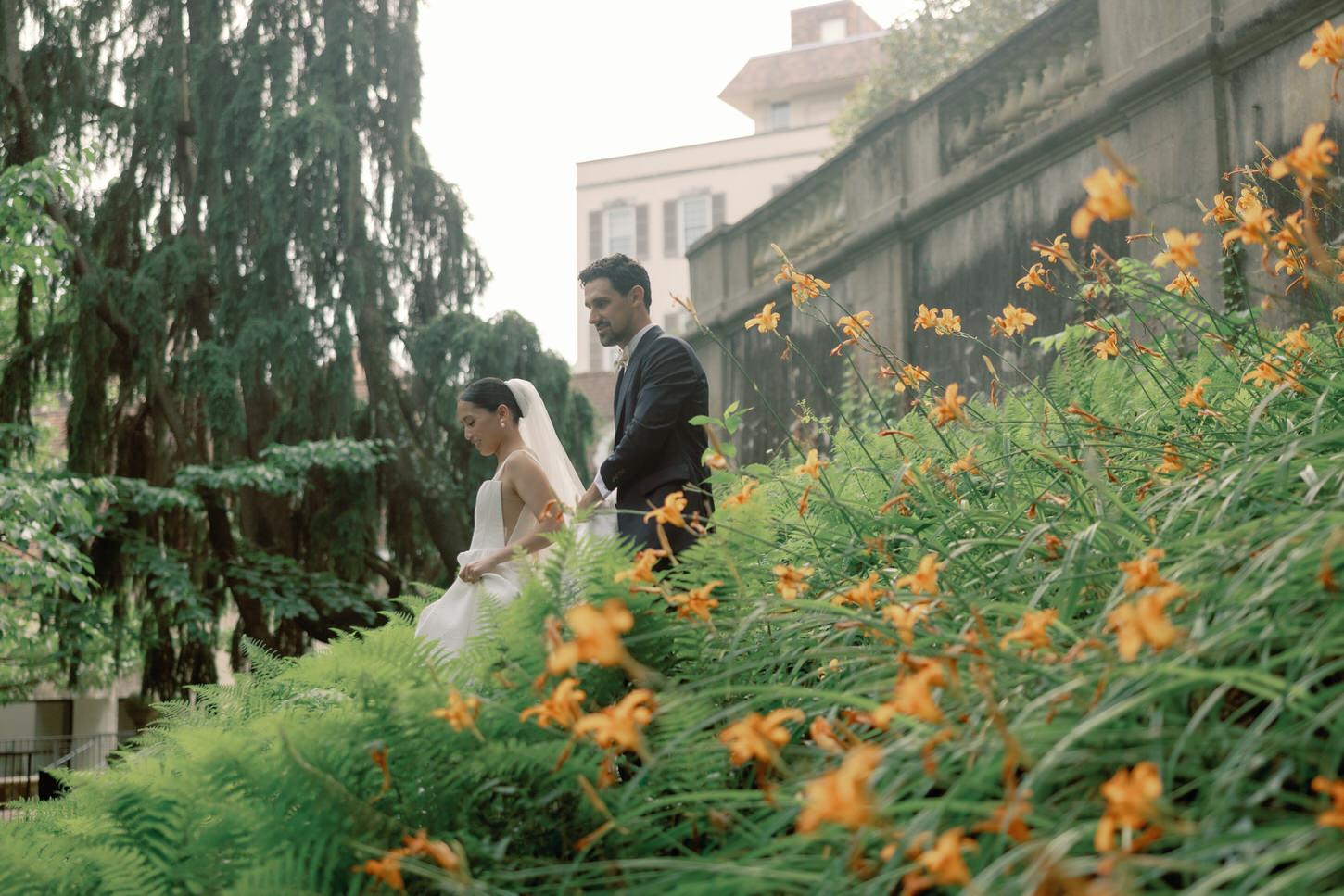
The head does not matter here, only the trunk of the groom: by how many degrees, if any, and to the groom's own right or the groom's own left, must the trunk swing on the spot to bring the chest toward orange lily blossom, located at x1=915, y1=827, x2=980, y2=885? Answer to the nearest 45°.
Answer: approximately 90° to the groom's own left

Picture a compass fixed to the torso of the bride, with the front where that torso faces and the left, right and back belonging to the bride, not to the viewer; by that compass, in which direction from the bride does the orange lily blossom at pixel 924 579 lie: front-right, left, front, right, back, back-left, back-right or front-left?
left

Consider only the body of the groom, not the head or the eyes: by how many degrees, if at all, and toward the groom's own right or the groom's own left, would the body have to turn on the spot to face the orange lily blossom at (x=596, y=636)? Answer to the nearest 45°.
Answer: approximately 90° to the groom's own left

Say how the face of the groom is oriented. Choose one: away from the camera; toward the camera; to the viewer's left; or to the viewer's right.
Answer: to the viewer's left

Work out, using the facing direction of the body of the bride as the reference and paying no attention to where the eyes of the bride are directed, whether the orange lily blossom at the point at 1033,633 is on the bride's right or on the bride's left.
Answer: on the bride's left

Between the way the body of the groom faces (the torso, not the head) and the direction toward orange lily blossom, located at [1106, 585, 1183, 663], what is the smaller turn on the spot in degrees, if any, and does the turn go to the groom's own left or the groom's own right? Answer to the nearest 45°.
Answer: approximately 90° to the groom's own left

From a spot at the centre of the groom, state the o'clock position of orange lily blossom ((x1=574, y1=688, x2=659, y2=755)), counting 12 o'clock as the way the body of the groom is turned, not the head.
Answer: The orange lily blossom is roughly at 9 o'clock from the groom.

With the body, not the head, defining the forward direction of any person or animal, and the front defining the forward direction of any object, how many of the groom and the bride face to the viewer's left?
2

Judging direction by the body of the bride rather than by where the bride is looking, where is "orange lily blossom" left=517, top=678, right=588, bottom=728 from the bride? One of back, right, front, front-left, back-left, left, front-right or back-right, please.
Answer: left

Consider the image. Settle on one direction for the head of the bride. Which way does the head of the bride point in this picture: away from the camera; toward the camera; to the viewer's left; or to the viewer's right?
to the viewer's left

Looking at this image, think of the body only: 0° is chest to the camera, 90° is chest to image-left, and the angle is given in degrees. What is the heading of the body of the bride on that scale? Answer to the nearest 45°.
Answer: approximately 90°

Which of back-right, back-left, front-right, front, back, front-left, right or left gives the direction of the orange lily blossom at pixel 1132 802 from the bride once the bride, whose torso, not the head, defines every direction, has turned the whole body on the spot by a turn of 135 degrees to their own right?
back-right

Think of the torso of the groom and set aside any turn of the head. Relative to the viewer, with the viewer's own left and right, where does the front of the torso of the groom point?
facing to the left of the viewer

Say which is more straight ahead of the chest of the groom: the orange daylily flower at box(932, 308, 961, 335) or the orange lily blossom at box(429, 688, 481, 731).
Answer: the orange lily blossom
